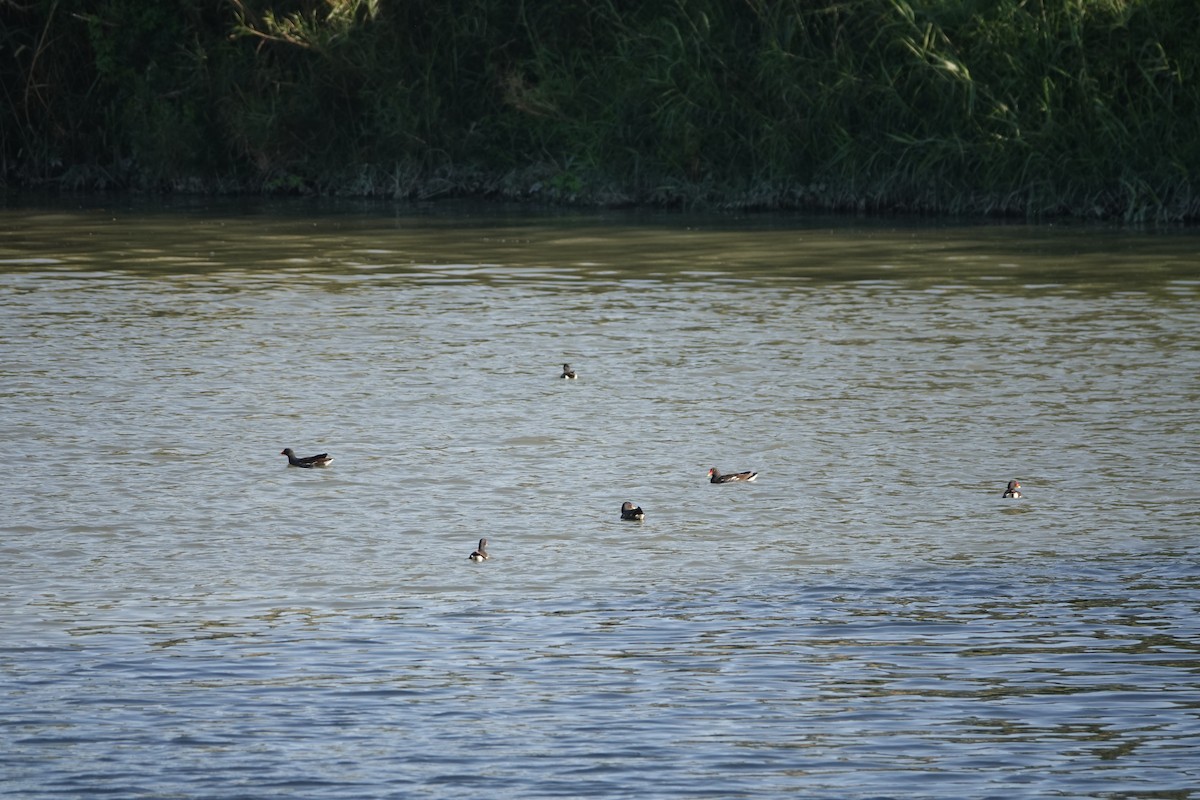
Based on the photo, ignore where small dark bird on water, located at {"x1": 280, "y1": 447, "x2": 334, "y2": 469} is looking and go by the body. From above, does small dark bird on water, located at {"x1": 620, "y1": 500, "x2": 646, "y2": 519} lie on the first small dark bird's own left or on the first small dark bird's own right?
on the first small dark bird's own left

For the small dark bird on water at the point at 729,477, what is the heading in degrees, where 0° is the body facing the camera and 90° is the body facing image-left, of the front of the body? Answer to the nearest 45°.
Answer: approximately 90°

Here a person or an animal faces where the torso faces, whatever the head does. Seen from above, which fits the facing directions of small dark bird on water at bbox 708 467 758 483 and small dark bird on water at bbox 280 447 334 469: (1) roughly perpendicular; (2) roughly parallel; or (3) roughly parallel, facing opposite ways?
roughly parallel

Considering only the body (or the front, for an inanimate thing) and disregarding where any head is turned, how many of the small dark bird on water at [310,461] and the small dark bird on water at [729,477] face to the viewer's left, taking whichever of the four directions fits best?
2

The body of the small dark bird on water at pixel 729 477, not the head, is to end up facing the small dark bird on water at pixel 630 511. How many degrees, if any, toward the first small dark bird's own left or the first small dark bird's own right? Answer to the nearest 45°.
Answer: approximately 45° to the first small dark bird's own left

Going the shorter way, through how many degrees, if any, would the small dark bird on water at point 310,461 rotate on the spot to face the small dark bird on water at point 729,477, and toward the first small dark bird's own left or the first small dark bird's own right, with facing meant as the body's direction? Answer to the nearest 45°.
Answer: approximately 180°

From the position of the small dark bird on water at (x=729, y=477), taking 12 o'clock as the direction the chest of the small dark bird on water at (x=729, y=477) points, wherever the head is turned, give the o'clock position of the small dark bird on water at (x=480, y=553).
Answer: the small dark bird on water at (x=480, y=553) is roughly at 10 o'clock from the small dark bird on water at (x=729, y=477).

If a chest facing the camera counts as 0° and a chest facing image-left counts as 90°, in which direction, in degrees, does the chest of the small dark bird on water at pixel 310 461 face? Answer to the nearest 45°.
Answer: approximately 90°

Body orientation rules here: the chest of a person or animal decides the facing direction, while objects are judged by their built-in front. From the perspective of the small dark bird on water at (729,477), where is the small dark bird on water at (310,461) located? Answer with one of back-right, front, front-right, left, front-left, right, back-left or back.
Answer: front

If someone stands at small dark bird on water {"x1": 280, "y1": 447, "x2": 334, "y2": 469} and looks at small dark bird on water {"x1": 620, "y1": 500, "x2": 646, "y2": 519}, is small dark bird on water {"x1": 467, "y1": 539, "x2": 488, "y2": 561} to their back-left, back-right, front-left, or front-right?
front-right
